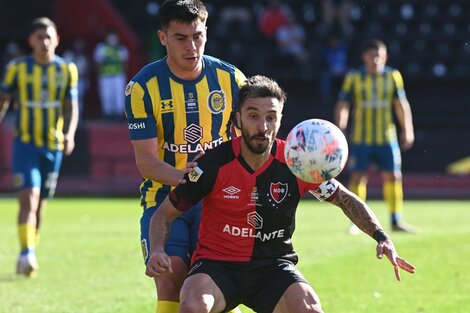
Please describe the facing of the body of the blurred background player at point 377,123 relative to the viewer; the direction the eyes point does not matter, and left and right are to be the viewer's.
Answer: facing the viewer

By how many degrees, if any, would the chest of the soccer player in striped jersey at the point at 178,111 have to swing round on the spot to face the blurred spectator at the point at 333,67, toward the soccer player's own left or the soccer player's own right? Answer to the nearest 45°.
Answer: approximately 180°

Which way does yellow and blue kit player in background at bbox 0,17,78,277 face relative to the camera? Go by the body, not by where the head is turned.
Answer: toward the camera

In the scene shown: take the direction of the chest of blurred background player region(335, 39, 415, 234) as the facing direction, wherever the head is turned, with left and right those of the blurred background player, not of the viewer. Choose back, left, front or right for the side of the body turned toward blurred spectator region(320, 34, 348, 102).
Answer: back

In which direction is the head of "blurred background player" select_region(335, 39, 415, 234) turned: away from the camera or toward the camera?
toward the camera

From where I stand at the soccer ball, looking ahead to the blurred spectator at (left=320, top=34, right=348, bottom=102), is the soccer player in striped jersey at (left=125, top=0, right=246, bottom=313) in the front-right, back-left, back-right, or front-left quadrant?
front-left

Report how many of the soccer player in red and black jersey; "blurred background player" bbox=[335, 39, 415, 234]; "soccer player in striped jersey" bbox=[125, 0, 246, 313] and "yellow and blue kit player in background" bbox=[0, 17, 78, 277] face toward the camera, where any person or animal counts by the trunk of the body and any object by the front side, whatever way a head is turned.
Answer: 4

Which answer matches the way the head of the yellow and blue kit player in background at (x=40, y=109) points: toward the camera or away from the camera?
toward the camera

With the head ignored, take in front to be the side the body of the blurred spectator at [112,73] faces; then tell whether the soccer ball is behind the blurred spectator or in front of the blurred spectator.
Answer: in front

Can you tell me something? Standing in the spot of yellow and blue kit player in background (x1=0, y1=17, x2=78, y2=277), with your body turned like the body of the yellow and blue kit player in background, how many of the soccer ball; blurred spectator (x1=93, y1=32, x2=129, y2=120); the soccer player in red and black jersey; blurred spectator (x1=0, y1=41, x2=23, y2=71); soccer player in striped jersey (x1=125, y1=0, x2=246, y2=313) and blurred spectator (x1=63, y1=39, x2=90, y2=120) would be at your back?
3

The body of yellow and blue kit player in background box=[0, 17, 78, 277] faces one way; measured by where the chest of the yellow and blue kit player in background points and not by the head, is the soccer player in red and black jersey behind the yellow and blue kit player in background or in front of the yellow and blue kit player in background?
in front

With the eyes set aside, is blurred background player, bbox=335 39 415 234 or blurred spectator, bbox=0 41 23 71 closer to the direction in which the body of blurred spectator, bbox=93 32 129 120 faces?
the blurred background player

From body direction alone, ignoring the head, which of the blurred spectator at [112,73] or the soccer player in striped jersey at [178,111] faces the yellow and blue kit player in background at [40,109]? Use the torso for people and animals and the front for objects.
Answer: the blurred spectator

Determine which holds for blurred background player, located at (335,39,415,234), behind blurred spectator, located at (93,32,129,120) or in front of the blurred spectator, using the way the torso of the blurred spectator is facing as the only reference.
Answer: in front

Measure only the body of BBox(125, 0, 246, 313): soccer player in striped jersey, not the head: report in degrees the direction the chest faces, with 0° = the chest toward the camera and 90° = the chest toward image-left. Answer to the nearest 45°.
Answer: approximately 0°

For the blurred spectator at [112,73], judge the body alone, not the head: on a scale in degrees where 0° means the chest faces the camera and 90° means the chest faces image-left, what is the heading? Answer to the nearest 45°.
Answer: approximately 0°

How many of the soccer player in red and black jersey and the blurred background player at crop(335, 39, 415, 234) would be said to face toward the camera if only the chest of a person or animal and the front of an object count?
2

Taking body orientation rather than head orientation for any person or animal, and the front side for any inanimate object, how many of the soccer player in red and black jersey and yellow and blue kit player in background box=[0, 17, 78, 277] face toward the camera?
2

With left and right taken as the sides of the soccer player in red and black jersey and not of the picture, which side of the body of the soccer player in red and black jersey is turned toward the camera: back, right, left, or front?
front

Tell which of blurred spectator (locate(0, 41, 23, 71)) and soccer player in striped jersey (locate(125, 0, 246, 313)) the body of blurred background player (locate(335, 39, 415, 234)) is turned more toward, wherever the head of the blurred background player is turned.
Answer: the soccer player in striped jersey
